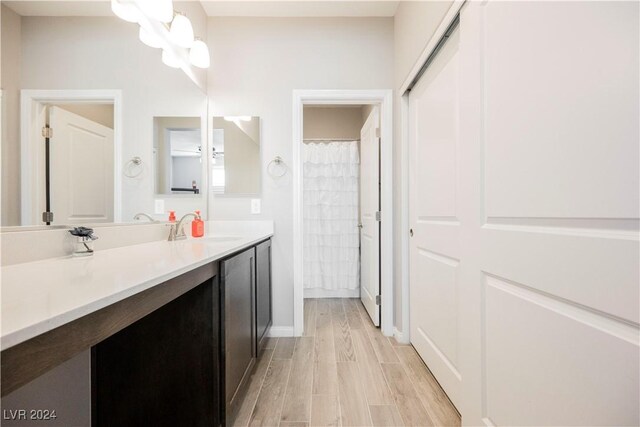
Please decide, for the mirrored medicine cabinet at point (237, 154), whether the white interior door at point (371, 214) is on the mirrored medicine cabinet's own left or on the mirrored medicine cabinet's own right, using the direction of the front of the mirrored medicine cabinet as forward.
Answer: on the mirrored medicine cabinet's own left

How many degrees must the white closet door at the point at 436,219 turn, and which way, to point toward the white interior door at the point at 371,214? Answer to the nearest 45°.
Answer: approximately 45° to its right

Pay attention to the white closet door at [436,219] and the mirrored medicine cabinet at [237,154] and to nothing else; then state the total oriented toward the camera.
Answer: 1

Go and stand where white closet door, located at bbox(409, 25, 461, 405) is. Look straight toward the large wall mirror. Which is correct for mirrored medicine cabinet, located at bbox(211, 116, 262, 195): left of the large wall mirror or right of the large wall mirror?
right

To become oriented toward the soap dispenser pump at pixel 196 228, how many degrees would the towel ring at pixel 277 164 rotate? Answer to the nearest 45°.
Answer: approximately 45° to its right

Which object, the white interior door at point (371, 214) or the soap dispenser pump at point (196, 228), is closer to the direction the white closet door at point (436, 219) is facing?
the soap dispenser pump

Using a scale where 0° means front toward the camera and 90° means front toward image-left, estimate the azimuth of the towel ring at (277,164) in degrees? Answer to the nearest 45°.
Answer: approximately 0°

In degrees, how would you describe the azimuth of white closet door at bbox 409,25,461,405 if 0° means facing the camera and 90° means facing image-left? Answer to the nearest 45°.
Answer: approximately 90°
